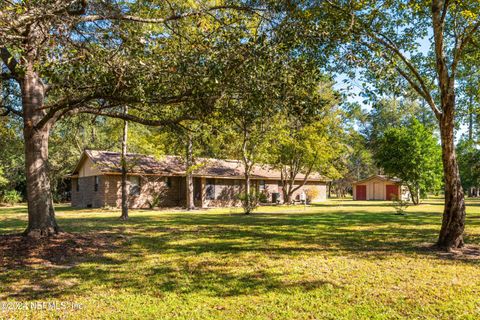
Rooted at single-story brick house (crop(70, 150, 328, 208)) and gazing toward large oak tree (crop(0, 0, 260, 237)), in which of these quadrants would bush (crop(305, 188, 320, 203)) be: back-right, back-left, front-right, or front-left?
back-left

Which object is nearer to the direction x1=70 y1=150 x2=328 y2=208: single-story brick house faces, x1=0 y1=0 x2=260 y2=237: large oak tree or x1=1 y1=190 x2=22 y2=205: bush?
the large oak tree

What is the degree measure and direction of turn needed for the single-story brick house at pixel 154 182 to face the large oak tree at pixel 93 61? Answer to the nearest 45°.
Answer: approximately 45° to its right

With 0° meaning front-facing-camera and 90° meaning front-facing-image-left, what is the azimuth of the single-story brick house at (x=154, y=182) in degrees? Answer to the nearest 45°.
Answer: approximately 315°

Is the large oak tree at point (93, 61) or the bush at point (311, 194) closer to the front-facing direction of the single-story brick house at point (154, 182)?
the large oak tree

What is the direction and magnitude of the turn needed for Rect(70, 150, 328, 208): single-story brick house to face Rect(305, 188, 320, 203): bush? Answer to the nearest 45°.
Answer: approximately 90° to its left
